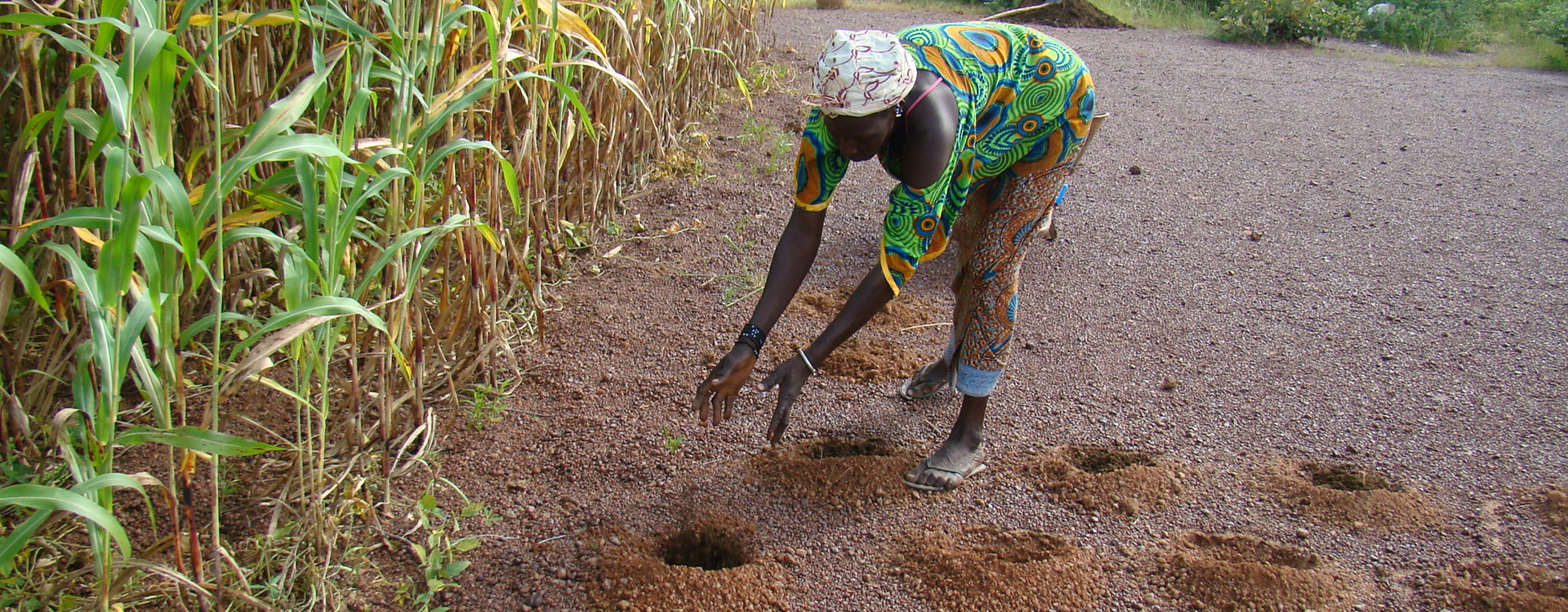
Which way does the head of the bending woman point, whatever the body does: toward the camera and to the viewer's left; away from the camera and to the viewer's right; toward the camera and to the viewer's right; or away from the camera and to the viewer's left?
toward the camera and to the viewer's left

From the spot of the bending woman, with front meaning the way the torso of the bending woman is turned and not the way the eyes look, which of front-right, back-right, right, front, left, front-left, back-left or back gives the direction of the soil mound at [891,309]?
back-right

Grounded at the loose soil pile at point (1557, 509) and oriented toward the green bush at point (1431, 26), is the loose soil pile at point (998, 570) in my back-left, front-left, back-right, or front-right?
back-left

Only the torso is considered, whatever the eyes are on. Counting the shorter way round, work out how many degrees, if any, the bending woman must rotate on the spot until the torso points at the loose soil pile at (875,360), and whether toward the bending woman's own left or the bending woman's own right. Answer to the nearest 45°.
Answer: approximately 135° to the bending woman's own right

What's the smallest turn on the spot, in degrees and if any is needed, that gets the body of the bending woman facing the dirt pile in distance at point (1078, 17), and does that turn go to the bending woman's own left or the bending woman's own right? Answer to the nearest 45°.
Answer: approximately 135° to the bending woman's own right

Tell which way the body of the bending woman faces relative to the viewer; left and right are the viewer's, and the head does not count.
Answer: facing the viewer and to the left of the viewer

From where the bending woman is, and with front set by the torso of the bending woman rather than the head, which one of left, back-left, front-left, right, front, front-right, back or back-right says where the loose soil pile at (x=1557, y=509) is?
back-left

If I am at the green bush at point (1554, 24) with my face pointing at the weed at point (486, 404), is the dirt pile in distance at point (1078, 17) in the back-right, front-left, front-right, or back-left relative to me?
front-right
